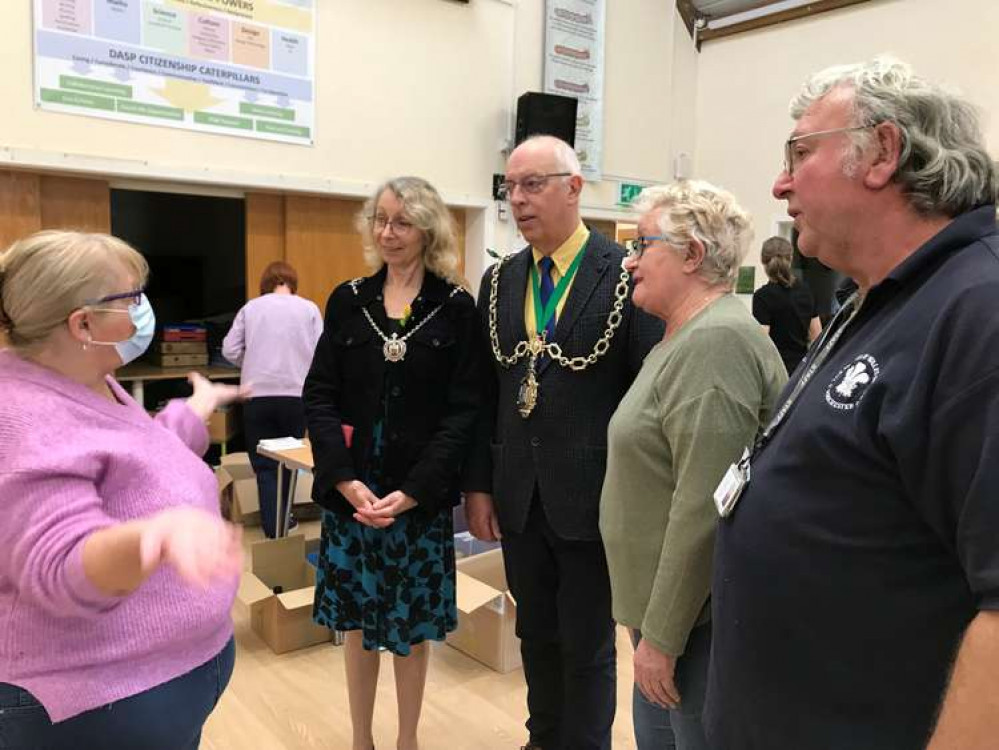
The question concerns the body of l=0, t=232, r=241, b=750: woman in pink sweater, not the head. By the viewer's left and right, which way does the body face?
facing to the right of the viewer

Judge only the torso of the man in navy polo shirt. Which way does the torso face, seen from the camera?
to the viewer's left

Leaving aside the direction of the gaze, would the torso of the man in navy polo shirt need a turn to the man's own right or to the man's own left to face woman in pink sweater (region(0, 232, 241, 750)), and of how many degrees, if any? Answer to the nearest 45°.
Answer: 0° — they already face them

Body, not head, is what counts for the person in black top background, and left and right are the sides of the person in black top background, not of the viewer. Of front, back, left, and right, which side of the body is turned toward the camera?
back

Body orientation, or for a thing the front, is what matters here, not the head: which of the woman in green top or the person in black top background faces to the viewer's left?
the woman in green top

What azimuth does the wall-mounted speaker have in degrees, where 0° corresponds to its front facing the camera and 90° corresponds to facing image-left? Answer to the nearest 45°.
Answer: approximately 0°

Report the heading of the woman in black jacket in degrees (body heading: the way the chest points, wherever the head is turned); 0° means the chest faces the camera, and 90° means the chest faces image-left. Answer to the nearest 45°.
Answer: approximately 0°

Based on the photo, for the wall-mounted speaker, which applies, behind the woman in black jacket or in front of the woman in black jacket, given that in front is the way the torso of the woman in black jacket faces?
behind

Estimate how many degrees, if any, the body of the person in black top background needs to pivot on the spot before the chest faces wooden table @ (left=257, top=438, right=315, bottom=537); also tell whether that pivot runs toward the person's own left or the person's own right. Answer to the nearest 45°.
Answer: approximately 135° to the person's own left

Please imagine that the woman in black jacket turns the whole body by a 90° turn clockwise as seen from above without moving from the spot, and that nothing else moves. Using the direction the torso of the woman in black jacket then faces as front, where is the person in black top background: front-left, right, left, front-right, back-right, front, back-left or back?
back-right

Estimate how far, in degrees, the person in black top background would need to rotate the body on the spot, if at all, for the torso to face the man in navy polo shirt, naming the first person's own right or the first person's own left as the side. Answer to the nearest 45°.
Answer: approximately 180°

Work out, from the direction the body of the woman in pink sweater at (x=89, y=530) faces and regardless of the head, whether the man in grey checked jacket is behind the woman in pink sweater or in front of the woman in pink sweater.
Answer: in front

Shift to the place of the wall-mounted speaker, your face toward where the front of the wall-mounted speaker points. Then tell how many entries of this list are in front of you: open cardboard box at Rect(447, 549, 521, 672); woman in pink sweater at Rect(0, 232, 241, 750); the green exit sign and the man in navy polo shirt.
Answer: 3
